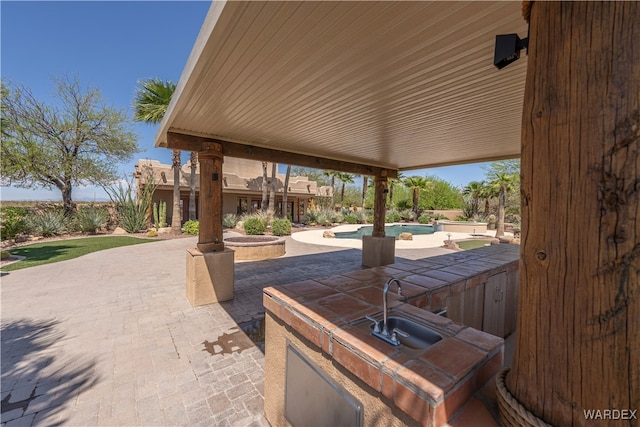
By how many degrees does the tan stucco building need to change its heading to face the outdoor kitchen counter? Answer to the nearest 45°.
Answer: approximately 45° to its right

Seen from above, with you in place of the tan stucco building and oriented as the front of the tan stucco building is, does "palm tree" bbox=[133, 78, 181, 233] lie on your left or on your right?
on your right

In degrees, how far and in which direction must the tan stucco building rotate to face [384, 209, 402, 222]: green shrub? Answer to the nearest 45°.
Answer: approximately 45° to its left

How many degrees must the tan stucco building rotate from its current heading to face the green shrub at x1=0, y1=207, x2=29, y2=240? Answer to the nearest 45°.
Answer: approximately 90° to its right

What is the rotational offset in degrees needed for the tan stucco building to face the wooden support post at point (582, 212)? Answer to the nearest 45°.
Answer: approximately 45° to its right

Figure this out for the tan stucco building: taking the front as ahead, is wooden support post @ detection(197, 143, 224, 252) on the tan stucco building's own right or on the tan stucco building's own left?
on the tan stucco building's own right

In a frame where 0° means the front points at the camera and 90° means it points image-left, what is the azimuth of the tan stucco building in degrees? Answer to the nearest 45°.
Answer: approximately 315°

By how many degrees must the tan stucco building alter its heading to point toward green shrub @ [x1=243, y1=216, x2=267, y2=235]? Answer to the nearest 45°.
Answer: approximately 45° to its right
